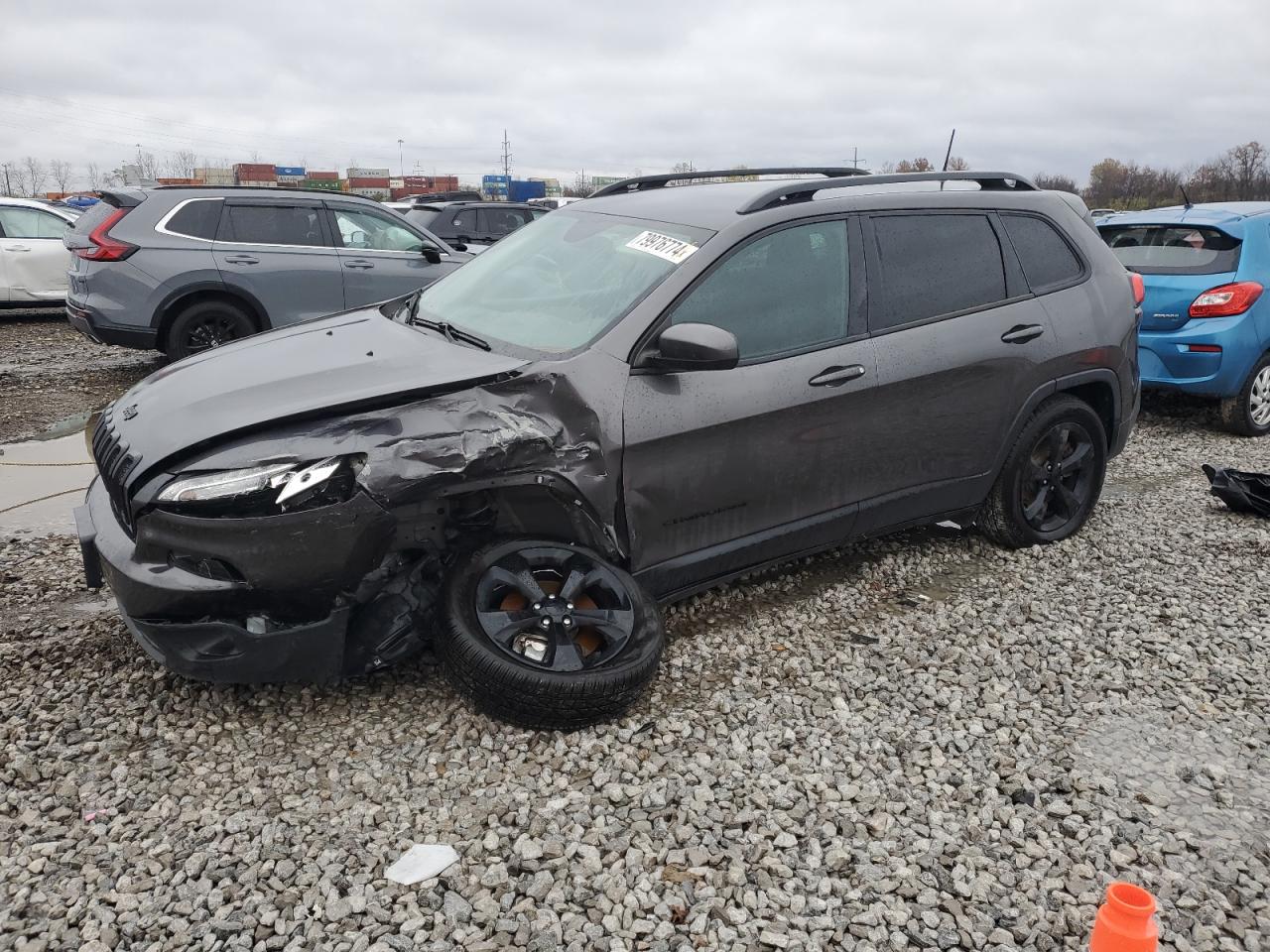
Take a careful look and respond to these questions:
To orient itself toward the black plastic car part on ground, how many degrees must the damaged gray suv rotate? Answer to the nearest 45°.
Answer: approximately 180°

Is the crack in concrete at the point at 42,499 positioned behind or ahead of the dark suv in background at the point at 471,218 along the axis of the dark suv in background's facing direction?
behind

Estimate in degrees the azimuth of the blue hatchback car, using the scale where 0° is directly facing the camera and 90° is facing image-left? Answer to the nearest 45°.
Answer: approximately 225°

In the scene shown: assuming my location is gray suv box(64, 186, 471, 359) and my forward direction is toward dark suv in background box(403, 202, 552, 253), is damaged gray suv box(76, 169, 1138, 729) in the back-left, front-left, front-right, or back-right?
back-right

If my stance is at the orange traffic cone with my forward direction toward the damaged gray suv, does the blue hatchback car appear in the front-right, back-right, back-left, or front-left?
front-right

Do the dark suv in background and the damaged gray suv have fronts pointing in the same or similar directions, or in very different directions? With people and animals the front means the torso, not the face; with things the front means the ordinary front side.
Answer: very different directions

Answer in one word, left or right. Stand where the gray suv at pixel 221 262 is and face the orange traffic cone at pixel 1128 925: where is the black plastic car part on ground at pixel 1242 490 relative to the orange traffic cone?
left

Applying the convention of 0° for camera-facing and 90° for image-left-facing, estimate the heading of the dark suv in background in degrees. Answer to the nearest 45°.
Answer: approximately 225°
